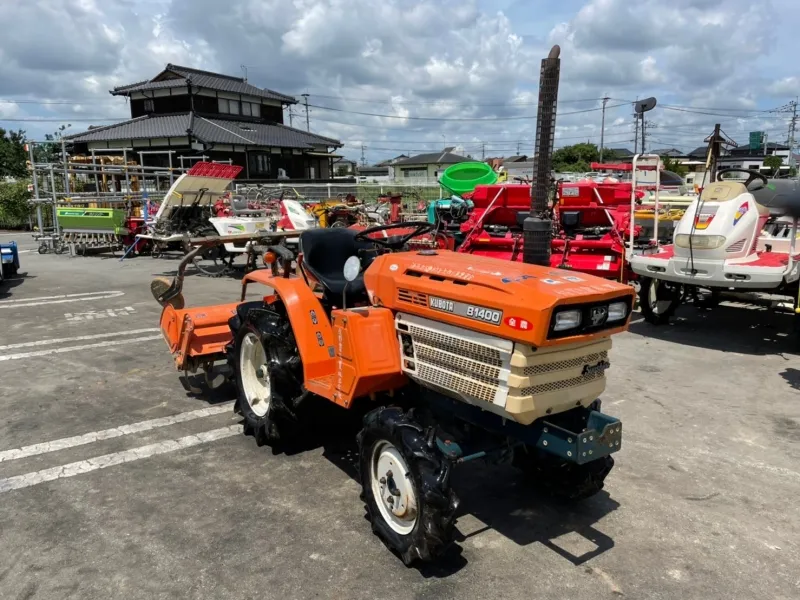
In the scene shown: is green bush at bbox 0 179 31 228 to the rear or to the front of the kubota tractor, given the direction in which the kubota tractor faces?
to the rear

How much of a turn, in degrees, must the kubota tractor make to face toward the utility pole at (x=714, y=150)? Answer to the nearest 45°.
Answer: approximately 90° to its left

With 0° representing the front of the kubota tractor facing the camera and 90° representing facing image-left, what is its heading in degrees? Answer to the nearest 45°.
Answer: approximately 315°

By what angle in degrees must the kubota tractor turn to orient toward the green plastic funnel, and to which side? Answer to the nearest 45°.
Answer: approximately 135° to its left

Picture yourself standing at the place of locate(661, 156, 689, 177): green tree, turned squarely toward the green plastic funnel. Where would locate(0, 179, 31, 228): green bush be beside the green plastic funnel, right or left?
right

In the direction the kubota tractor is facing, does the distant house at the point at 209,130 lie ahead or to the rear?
to the rear

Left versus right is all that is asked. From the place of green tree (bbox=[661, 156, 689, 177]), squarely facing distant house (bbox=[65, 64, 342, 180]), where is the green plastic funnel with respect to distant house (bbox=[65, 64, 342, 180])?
left

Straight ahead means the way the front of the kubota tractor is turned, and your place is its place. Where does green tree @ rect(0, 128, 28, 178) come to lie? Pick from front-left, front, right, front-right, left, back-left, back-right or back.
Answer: back

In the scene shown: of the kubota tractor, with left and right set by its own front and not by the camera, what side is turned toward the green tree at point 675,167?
left
